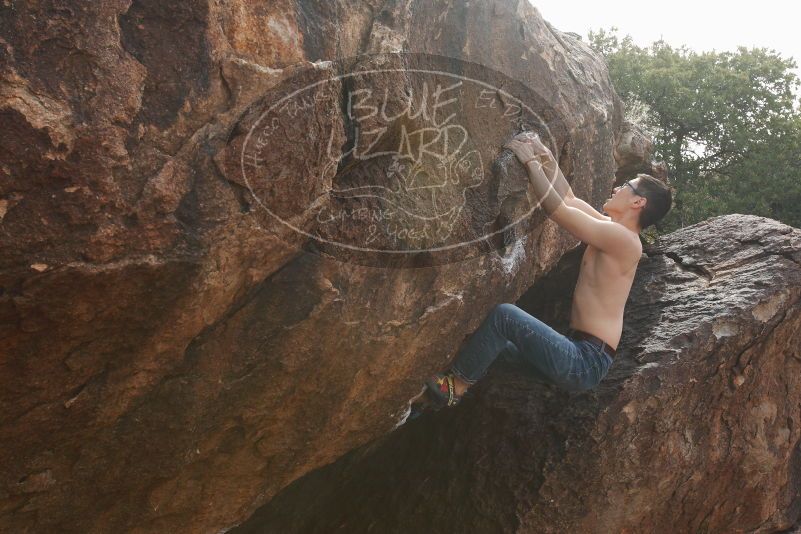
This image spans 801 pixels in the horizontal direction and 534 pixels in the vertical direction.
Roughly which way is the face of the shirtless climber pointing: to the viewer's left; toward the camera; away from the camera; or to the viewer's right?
to the viewer's left

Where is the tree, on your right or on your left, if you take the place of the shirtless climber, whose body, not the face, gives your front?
on your right

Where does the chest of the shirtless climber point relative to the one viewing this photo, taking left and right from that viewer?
facing to the left of the viewer
